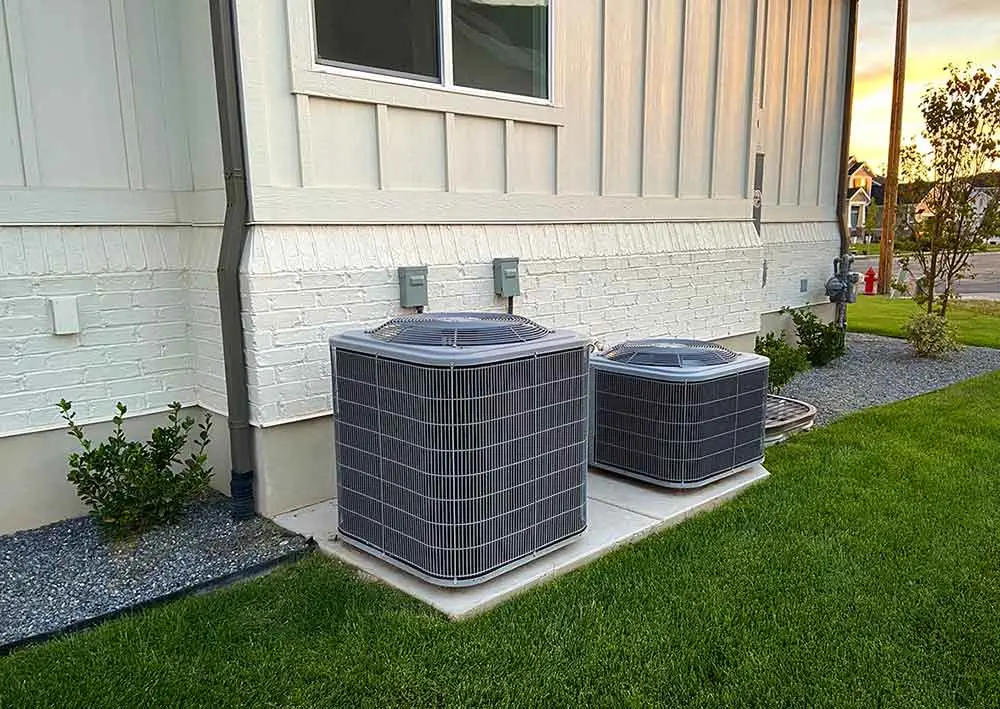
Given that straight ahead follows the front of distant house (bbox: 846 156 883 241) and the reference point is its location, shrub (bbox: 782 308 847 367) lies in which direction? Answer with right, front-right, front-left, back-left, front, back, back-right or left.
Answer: front

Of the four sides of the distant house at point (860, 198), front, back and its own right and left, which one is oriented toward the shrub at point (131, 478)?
front

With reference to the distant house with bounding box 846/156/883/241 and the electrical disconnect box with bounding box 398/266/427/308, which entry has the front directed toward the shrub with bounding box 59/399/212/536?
the distant house

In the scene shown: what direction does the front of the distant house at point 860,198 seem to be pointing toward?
toward the camera

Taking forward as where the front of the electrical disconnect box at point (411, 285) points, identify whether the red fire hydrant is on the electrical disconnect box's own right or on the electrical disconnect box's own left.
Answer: on the electrical disconnect box's own left

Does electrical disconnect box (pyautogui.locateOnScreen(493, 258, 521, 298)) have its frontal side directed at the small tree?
no

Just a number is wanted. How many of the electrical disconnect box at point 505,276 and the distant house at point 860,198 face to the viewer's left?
0

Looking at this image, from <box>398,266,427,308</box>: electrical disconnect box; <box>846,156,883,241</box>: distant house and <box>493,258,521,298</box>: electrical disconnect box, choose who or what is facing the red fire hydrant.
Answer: the distant house

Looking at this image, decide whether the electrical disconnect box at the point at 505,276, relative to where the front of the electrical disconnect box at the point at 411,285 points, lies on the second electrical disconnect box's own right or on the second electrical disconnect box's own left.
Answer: on the second electrical disconnect box's own left

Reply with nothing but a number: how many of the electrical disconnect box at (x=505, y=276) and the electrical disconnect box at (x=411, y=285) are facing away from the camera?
0

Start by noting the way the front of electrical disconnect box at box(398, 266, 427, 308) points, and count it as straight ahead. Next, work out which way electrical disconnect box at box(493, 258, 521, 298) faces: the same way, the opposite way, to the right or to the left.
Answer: the same way

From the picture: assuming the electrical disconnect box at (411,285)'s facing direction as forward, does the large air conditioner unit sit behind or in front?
in front

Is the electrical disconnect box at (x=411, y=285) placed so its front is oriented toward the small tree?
no

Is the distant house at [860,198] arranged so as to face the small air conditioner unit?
yes

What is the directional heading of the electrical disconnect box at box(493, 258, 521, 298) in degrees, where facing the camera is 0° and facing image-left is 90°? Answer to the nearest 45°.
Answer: approximately 315°

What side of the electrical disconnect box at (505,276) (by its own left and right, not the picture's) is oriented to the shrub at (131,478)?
right

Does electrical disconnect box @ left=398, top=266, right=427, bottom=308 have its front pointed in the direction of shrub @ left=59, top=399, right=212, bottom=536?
no
